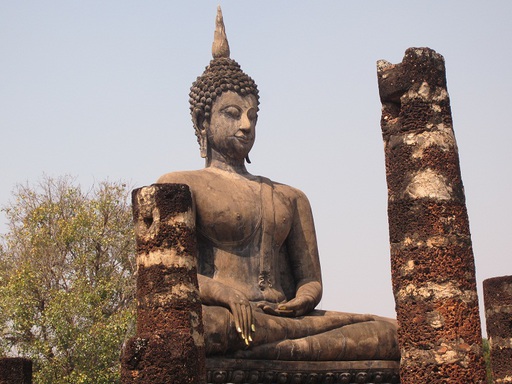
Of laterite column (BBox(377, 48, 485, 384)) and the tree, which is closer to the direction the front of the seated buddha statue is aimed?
the laterite column

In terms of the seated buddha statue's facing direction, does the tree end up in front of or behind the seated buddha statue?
behind

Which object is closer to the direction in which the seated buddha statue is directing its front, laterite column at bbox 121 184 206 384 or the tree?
the laterite column

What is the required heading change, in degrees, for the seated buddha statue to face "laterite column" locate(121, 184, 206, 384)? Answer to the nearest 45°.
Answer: approximately 45° to its right

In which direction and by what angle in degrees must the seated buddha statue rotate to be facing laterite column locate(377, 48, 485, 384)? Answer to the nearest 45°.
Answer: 0° — it already faces it

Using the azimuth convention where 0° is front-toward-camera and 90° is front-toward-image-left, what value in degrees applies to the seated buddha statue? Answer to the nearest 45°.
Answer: approximately 315°

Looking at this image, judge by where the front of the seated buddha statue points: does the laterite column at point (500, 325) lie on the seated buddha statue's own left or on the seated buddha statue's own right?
on the seated buddha statue's own left
